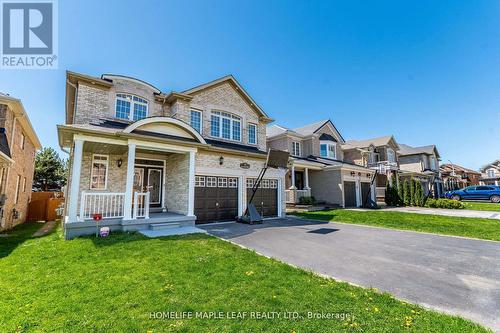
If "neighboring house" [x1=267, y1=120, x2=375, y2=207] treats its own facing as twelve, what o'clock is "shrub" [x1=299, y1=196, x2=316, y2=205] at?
The shrub is roughly at 2 o'clock from the neighboring house.

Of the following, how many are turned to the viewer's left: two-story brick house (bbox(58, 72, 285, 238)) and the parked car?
1

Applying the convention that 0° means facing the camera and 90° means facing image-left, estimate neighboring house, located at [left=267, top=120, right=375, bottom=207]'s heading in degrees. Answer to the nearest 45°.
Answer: approximately 315°

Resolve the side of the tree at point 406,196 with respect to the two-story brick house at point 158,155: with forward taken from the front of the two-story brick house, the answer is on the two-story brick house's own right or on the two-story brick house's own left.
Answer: on the two-story brick house's own left

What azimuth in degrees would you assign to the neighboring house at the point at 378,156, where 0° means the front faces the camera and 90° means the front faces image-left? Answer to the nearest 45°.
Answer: approximately 315°

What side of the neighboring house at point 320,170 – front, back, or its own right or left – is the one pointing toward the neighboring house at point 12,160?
right

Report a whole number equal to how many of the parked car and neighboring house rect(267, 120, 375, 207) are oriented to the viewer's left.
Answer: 1

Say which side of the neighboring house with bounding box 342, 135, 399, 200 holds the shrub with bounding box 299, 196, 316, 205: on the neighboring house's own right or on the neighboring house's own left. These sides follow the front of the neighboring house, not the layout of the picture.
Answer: on the neighboring house's own right

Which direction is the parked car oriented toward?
to the viewer's left

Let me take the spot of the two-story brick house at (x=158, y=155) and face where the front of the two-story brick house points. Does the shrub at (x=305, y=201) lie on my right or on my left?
on my left
